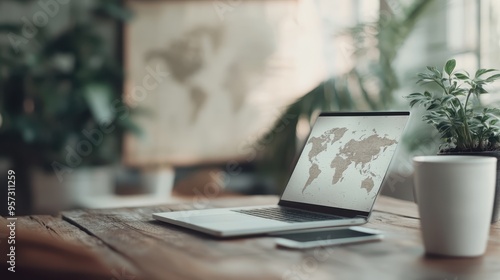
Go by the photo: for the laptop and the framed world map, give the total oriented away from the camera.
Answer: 0

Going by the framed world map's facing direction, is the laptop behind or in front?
in front

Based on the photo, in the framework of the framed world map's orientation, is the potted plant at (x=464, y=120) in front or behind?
in front

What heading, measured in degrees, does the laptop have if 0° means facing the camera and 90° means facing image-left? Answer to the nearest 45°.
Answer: approximately 45°

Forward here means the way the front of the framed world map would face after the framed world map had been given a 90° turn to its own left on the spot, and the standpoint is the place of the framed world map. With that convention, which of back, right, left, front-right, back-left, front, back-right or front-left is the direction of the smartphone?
right

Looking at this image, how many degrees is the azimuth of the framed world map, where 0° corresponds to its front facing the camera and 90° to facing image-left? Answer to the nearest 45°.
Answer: approximately 0°

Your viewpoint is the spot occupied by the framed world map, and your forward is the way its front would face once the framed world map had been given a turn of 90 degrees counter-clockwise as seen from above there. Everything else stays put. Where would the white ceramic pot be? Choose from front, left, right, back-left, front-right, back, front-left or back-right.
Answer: right
